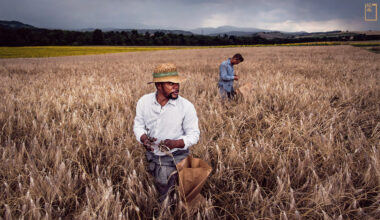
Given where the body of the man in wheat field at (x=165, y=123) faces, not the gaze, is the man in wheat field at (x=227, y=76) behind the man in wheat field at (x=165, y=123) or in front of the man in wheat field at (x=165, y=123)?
behind

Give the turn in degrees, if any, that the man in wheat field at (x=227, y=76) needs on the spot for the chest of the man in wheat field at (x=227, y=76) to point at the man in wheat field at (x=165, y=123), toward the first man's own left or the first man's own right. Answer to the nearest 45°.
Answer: approximately 90° to the first man's own right

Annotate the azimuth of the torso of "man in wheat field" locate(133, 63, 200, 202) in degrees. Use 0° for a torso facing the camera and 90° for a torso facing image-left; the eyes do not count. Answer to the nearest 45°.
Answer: approximately 0°
